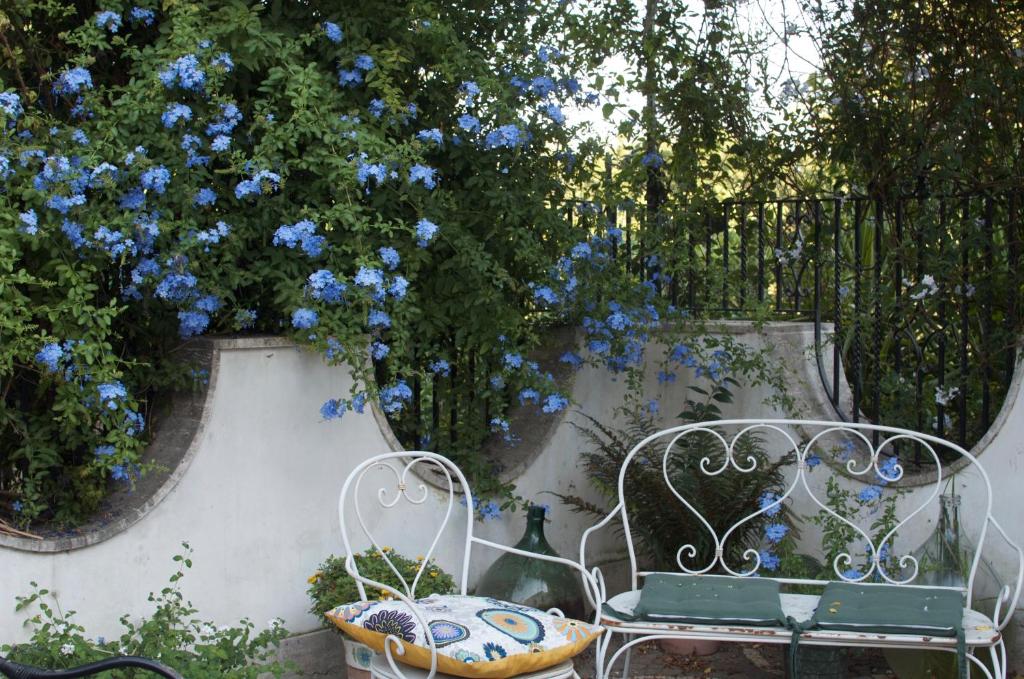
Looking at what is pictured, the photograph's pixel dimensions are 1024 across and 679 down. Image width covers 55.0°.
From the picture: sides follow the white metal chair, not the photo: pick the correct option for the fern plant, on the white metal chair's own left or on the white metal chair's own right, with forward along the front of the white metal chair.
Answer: on the white metal chair's own left

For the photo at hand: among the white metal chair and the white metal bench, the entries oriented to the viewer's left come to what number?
0

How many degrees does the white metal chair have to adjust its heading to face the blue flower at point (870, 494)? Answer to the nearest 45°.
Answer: approximately 45° to its left

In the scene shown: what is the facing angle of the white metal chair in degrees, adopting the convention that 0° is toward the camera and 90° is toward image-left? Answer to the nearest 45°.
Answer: approximately 315°

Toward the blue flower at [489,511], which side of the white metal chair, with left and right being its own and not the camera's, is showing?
left

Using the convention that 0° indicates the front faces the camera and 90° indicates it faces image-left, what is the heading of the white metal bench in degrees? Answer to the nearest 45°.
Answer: approximately 0°
